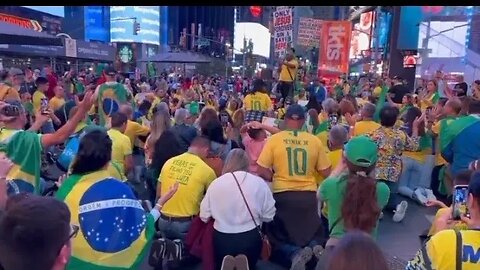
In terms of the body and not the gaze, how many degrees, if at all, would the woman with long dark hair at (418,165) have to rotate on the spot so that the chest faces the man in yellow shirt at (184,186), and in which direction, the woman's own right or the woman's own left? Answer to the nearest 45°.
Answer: approximately 90° to the woman's own left

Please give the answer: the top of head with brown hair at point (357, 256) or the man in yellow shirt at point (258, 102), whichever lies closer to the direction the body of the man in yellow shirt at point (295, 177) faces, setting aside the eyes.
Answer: the man in yellow shirt

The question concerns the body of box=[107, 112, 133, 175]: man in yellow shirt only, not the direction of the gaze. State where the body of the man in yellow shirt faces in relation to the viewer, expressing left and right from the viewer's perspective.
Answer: facing away from the viewer and to the right of the viewer

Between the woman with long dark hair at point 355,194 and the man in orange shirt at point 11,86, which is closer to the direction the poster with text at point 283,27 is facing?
the woman with long dark hair

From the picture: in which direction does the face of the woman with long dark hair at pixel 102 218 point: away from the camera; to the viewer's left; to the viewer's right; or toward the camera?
away from the camera

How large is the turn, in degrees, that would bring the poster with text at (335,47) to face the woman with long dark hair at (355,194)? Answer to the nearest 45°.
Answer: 0° — it already faces them

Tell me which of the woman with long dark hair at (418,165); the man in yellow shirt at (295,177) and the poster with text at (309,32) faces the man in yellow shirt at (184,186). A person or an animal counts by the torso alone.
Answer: the poster with text

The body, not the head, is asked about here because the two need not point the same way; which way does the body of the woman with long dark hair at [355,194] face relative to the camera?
away from the camera

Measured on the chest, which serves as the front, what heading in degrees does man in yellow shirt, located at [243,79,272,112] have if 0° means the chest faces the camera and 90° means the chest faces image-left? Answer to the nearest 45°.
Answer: approximately 180°

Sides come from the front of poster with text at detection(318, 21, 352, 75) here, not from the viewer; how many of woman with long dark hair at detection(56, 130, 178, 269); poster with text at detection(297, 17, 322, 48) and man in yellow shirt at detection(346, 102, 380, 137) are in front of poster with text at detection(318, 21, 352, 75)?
2

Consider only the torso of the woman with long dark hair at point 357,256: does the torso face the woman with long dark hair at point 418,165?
yes

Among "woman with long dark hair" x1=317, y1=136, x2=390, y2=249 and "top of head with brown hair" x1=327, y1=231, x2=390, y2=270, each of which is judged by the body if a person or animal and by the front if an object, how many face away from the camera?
2

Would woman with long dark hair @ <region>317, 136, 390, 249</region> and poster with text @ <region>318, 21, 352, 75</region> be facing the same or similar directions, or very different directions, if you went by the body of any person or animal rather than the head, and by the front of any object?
very different directions

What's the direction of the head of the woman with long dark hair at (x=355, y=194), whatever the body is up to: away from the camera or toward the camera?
away from the camera

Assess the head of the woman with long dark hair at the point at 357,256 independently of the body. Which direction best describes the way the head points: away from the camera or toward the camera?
away from the camera
